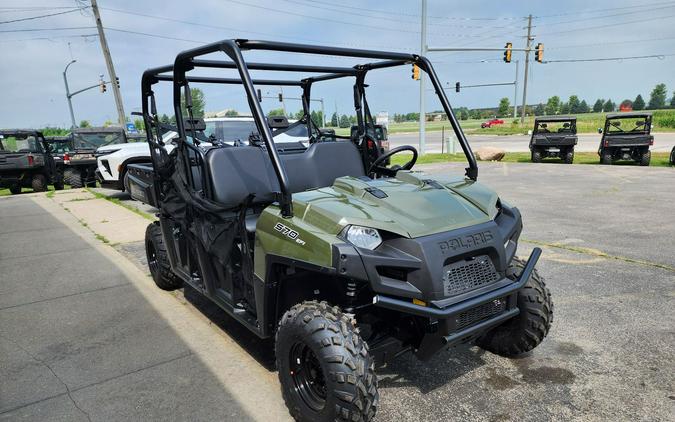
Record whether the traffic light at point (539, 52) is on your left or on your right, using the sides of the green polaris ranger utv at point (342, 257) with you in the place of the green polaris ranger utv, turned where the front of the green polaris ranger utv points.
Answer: on your left

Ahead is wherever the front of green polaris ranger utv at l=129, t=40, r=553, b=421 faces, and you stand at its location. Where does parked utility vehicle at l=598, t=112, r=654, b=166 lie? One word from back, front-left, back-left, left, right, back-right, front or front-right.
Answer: left

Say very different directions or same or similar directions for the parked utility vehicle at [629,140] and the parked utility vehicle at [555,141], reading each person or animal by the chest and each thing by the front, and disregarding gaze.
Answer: same or similar directions

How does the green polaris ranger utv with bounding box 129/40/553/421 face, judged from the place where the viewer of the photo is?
facing the viewer and to the right of the viewer

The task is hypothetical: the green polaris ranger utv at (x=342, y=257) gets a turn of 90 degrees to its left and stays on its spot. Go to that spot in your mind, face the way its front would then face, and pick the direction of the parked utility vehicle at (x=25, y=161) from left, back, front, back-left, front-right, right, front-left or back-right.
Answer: left

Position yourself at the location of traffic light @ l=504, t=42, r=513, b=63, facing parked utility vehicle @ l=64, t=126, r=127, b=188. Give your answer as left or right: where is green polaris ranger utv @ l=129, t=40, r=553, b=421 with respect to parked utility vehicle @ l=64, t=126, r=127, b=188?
left

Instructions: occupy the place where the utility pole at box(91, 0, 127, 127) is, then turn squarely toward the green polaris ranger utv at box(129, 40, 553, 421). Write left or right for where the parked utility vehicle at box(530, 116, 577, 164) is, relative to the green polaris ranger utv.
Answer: left
